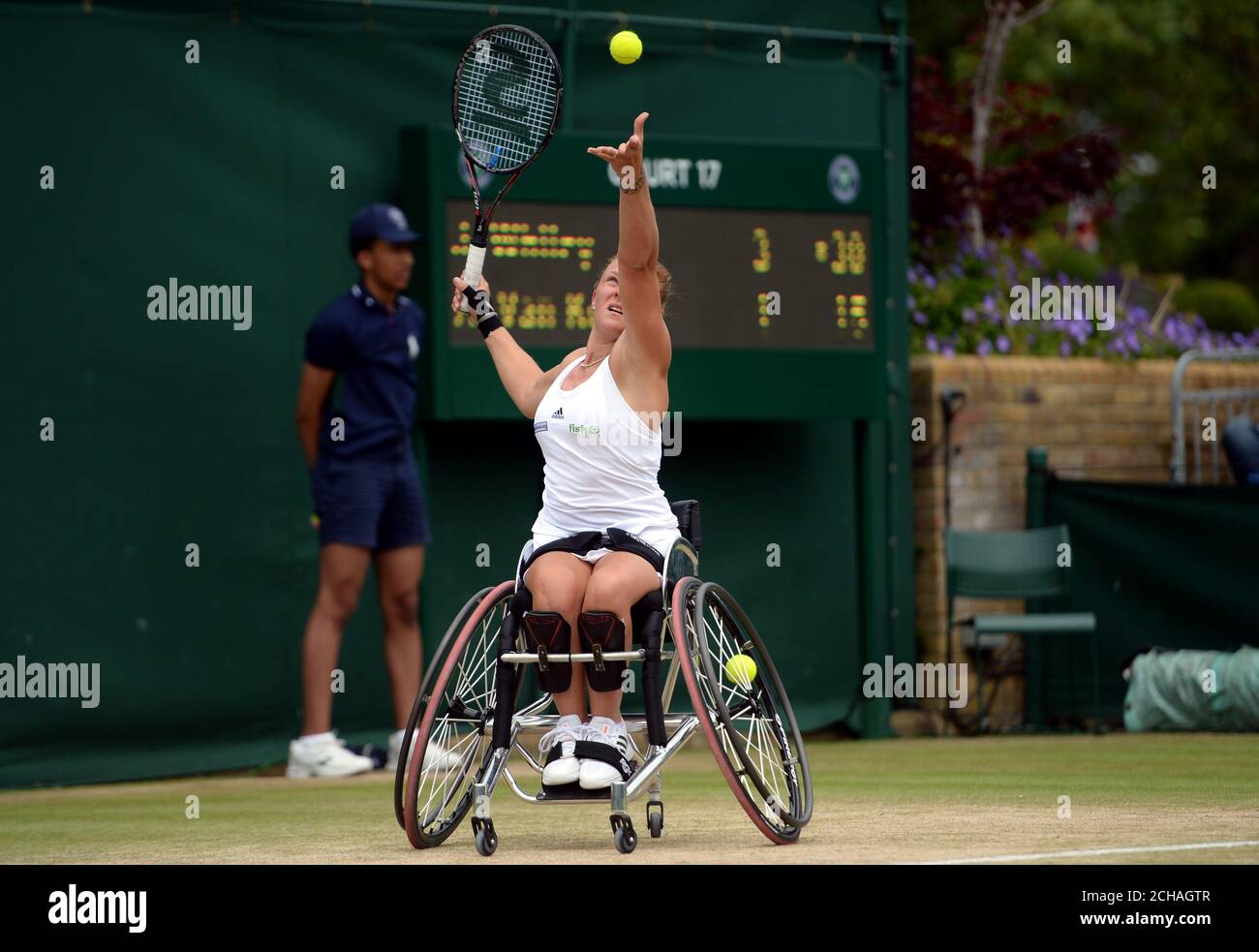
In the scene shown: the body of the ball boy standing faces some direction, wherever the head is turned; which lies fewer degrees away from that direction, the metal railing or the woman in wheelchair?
the woman in wheelchair

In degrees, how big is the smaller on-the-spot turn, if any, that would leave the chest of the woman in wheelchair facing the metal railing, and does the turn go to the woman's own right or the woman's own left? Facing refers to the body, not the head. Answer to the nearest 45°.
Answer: approximately 135° to the woman's own left

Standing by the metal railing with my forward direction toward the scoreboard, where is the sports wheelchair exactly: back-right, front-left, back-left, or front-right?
front-left

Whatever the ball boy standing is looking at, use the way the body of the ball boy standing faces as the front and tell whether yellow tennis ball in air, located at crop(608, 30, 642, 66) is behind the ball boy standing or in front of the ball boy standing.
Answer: in front

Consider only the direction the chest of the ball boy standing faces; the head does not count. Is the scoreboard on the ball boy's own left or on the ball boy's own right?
on the ball boy's own left

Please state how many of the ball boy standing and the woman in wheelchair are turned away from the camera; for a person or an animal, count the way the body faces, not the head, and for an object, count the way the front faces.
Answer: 0

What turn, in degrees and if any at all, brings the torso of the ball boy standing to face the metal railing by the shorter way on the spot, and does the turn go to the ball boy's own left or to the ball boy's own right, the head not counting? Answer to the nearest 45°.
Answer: approximately 90° to the ball boy's own left

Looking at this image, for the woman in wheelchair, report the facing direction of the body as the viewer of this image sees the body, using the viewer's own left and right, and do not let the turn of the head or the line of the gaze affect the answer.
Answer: facing the viewer

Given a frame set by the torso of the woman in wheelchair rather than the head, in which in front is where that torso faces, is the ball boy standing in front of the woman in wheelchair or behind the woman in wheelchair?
behind

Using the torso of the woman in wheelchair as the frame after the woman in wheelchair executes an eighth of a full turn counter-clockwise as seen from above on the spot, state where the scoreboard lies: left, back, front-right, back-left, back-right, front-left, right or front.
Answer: back-left

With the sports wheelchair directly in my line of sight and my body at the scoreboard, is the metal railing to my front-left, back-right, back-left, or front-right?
back-left

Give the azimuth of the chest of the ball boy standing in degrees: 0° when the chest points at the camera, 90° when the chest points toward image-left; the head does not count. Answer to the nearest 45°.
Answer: approximately 315°
